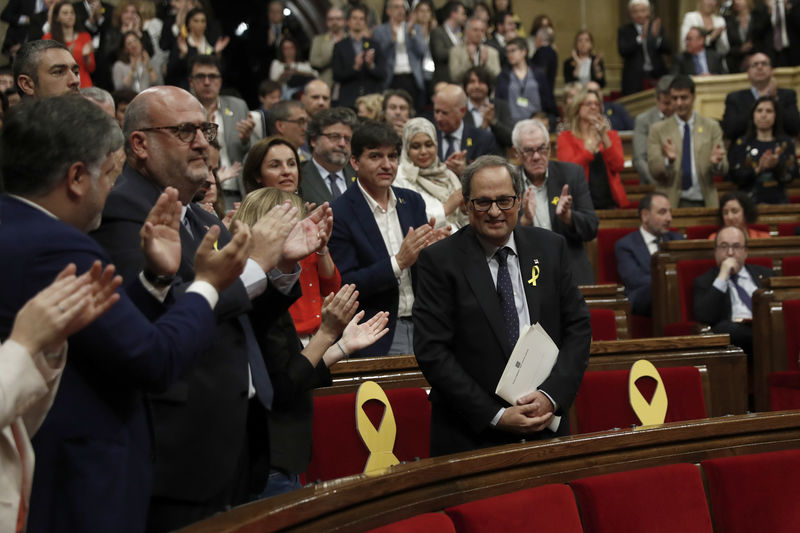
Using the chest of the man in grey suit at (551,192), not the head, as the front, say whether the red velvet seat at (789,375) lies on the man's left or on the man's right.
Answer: on the man's left

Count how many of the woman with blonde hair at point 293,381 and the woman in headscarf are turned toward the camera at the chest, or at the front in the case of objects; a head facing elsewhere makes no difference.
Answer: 1

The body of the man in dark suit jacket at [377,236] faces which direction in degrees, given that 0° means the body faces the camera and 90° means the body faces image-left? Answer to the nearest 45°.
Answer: approximately 315°

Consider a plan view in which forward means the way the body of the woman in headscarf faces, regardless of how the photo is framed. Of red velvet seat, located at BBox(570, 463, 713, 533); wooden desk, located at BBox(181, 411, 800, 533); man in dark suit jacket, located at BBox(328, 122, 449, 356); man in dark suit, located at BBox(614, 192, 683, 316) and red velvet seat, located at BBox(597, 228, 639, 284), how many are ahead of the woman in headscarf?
3

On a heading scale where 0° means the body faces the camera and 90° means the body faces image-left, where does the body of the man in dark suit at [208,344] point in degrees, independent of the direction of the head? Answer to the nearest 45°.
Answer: approximately 315°

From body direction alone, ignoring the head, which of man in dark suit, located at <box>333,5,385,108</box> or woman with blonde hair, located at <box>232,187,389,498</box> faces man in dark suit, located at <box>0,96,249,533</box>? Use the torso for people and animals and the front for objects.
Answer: man in dark suit, located at <box>333,5,385,108</box>
